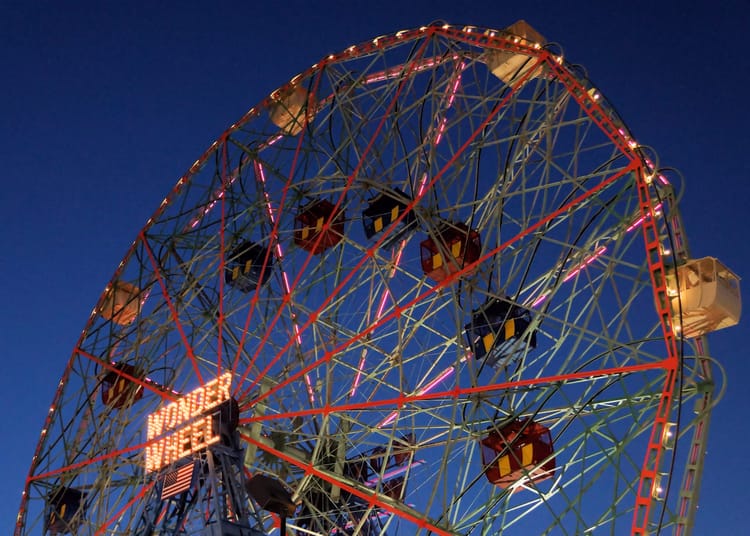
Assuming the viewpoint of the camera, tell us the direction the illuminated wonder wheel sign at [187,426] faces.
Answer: facing the viewer and to the left of the viewer
